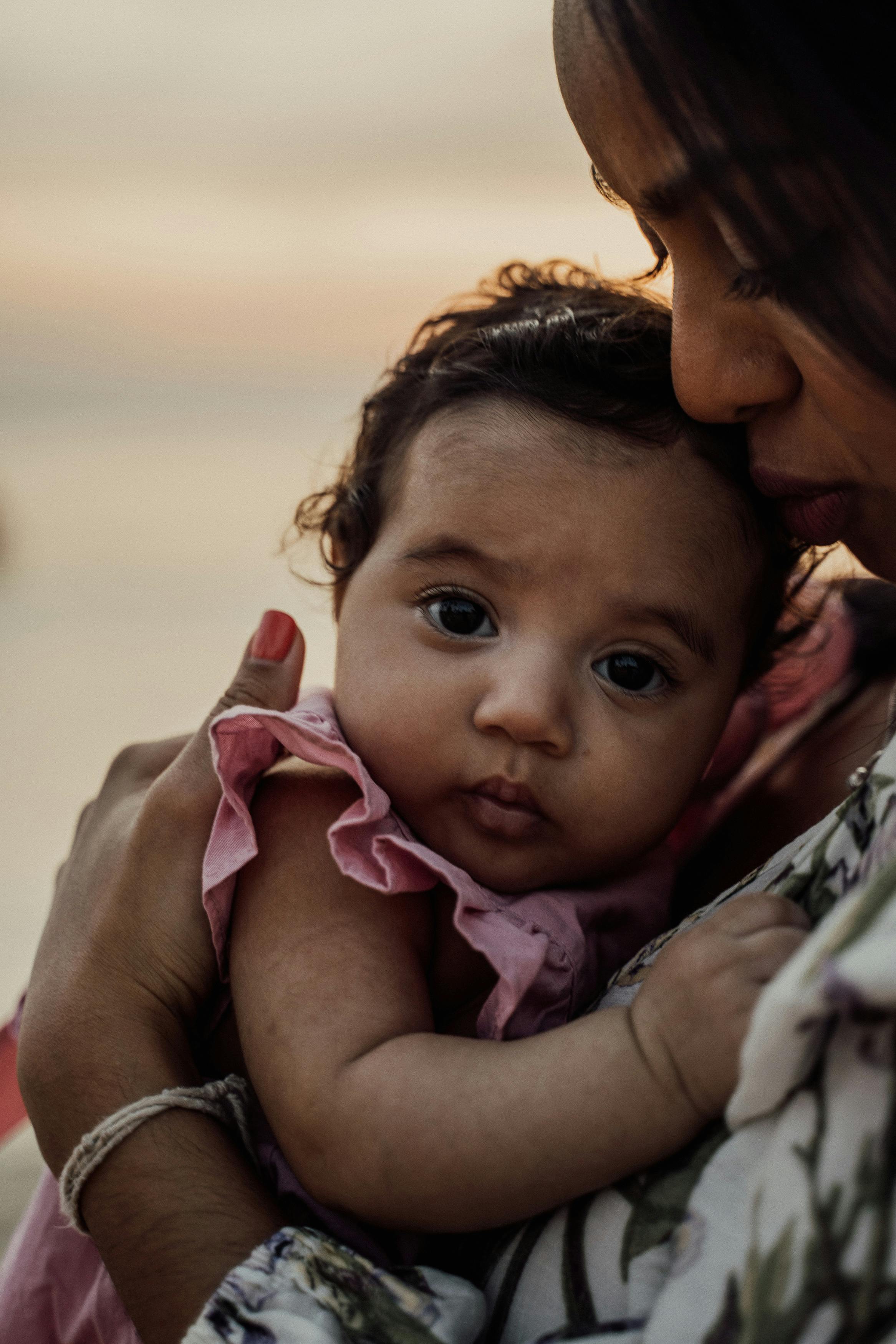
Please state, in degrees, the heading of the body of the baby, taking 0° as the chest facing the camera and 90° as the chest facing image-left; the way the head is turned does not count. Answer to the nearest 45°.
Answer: approximately 315°

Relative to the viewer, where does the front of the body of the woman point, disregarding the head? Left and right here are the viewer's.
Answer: facing the viewer and to the left of the viewer
